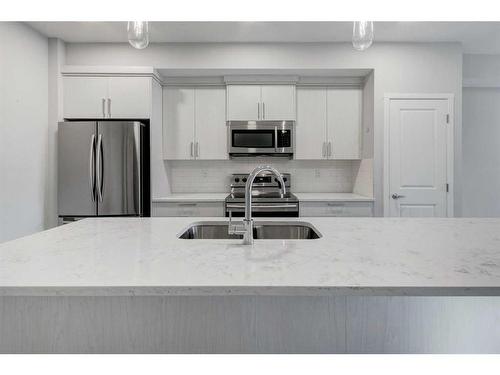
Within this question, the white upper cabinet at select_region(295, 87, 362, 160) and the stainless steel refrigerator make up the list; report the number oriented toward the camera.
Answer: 2

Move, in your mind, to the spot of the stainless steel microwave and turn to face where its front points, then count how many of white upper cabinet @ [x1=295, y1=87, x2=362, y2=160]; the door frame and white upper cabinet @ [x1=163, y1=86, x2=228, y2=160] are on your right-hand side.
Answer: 1

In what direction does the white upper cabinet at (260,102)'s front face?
toward the camera

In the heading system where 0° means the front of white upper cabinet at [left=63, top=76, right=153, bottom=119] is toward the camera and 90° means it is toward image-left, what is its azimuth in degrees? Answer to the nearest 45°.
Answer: approximately 0°

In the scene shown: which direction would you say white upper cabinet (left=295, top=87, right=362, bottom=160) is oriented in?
toward the camera

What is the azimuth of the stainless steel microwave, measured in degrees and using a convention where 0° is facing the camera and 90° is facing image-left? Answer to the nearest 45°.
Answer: approximately 0°

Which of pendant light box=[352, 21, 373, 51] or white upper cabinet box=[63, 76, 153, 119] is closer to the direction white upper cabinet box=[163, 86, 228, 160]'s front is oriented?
the pendant light

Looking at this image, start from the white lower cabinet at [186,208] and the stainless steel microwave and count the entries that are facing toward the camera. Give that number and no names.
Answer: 2

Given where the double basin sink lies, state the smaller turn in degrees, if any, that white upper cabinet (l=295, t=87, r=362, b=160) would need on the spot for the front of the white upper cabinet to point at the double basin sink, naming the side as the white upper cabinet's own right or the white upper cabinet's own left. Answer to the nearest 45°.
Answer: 0° — it already faces it
